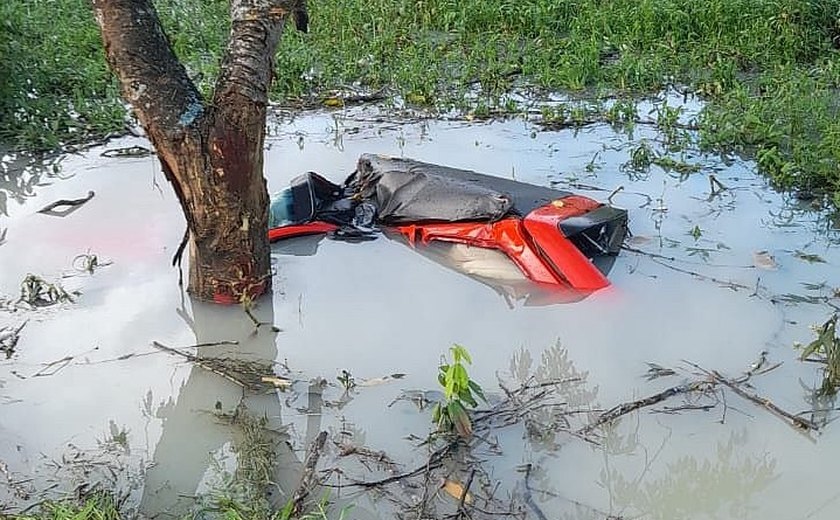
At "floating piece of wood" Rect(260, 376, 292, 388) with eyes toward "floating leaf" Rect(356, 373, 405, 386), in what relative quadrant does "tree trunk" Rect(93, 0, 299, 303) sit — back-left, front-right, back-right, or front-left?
back-left

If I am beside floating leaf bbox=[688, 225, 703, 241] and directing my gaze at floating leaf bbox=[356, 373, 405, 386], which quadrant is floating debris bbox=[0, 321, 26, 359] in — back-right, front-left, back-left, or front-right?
front-right

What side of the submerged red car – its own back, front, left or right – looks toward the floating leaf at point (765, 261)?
back

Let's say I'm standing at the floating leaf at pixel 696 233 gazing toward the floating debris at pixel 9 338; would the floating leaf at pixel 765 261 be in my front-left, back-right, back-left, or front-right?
back-left

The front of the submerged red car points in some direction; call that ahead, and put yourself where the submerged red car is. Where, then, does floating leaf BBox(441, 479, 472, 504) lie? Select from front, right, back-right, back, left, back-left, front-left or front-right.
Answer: left

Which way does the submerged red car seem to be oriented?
to the viewer's left

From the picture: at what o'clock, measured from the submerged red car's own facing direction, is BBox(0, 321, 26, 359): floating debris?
The floating debris is roughly at 11 o'clock from the submerged red car.

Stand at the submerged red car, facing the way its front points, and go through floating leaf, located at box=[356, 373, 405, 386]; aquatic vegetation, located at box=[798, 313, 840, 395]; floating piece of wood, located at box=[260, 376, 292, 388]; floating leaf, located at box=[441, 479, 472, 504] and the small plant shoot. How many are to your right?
0

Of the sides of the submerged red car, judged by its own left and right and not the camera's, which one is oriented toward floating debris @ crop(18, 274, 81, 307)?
front

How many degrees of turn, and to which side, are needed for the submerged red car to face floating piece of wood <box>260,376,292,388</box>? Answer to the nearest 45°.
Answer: approximately 45° to its left

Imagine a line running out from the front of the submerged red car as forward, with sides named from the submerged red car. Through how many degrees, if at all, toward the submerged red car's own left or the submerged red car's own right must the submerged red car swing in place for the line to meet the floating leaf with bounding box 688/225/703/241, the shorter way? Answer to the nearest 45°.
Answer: approximately 180°

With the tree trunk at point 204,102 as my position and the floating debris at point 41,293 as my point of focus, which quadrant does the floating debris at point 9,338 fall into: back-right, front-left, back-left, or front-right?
front-left

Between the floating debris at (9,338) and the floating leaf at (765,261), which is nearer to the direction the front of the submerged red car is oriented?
the floating debris

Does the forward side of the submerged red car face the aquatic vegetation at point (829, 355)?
no
